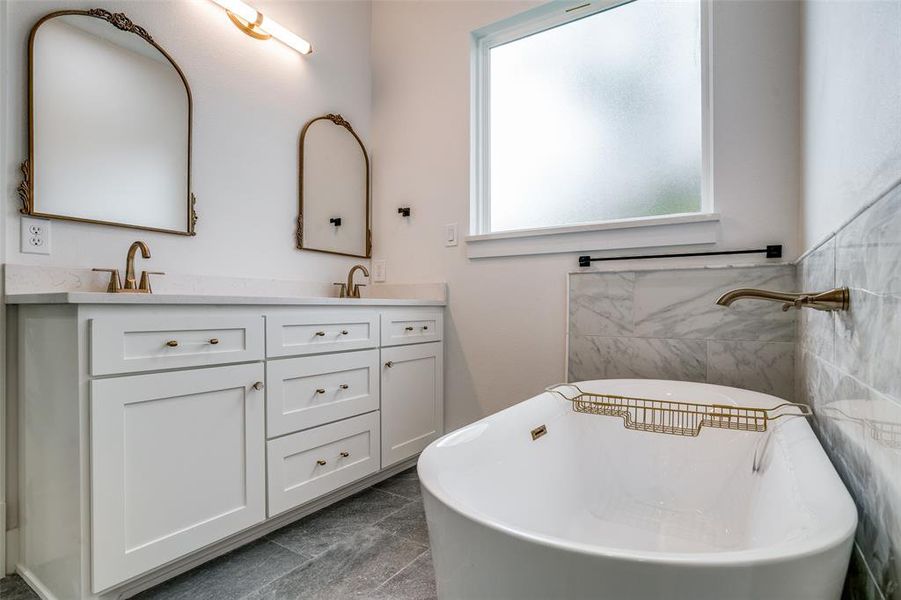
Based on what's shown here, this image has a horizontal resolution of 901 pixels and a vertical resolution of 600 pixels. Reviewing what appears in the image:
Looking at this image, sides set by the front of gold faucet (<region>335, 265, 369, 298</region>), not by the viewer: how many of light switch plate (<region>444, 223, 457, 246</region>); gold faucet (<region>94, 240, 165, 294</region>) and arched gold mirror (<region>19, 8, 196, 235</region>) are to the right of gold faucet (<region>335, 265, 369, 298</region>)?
2

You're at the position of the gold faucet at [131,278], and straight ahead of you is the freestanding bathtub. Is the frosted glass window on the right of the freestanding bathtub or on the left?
left

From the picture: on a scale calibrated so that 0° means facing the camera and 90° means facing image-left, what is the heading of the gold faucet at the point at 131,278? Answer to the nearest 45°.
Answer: approximately 315°

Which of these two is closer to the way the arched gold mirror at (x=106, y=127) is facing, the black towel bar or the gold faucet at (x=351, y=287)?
the black towel bar

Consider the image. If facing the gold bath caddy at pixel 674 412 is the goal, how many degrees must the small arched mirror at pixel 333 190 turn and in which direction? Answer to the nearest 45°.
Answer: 0° — it already faces it

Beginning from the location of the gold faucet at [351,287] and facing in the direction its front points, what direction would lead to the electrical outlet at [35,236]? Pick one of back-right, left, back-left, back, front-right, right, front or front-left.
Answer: right

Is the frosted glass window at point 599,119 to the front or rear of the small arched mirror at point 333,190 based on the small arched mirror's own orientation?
to the front

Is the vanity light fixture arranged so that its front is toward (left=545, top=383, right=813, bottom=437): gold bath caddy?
yes

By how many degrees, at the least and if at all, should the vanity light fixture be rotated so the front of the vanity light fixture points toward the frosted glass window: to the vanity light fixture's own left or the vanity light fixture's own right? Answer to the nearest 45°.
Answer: approximately 45° to the vanity light fixture's own left

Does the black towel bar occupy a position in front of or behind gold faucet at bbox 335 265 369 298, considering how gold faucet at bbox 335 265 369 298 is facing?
in front

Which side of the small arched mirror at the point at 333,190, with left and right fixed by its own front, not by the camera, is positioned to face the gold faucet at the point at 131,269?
right

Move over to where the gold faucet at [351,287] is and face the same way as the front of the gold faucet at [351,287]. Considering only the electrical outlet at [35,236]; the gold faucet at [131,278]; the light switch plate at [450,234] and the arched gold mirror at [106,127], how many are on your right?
3
